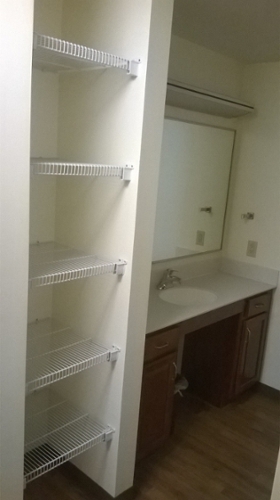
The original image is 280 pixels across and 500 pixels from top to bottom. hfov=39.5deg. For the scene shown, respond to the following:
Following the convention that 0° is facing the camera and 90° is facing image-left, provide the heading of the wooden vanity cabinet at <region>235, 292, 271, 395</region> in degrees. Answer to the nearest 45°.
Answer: approximately 315°

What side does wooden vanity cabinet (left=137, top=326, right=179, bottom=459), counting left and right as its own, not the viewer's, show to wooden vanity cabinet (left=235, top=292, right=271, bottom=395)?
left

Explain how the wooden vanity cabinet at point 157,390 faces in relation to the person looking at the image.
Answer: facing the viewer and to the right of the viewer

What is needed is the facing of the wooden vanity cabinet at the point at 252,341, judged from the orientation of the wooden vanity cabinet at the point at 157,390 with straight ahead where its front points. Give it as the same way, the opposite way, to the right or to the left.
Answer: the same way

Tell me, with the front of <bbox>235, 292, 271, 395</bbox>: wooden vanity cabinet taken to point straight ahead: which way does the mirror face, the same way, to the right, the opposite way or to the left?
the same way

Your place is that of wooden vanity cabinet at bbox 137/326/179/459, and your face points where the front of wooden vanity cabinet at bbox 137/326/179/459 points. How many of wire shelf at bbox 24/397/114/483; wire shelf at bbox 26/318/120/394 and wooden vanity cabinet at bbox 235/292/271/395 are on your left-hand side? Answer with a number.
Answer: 1

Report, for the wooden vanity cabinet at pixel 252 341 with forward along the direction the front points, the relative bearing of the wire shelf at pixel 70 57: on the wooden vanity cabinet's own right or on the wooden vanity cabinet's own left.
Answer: on the wooden vanity cabinet's own right

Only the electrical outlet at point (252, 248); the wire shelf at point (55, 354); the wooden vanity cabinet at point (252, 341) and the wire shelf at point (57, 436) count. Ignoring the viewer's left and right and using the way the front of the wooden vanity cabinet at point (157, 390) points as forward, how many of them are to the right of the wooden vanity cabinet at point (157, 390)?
2

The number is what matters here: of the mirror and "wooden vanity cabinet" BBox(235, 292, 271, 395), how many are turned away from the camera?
0
